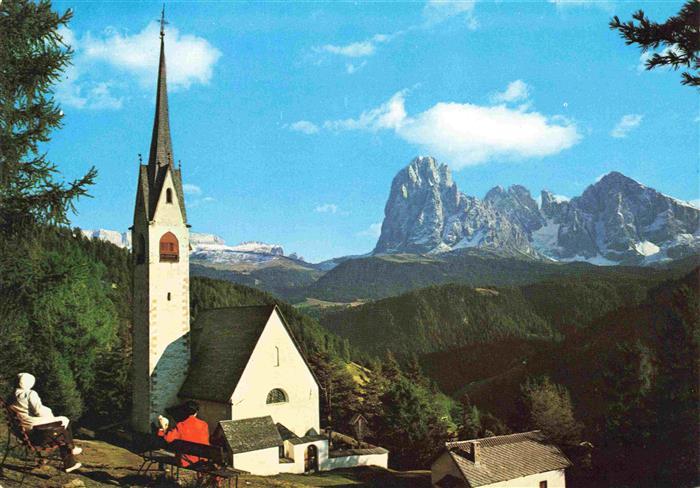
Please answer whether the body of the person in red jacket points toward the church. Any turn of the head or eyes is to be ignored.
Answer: yes

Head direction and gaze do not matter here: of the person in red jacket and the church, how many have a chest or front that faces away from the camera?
1

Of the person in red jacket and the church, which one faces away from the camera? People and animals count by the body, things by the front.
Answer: the person in red jacket

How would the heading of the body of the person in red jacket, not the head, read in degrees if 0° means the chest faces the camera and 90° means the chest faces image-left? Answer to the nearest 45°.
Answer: approximately 180°

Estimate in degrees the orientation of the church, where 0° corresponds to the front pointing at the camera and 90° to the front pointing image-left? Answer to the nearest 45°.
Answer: approximately 315°
